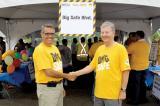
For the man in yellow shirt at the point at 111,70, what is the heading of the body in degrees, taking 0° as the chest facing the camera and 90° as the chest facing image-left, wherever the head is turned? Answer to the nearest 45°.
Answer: approximately 45°

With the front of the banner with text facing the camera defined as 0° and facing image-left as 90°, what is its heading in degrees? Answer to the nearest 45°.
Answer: approximately 0°

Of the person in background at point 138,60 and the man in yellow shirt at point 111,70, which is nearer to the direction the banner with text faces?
the man in yellow shirt

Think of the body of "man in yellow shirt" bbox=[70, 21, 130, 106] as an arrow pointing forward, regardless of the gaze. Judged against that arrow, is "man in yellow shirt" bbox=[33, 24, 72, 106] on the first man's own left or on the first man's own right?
on the first man's own right

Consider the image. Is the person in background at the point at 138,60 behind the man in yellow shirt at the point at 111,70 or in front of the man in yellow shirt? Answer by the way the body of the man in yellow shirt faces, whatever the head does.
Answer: behind
